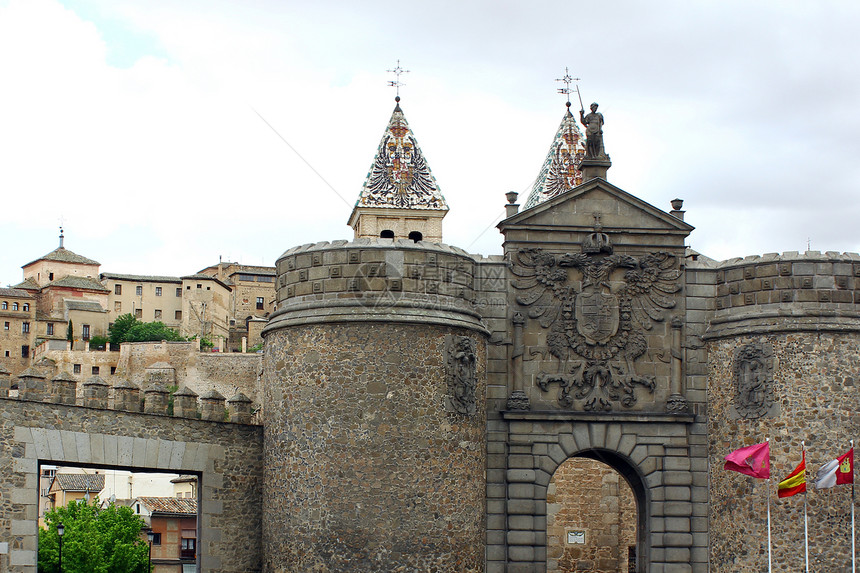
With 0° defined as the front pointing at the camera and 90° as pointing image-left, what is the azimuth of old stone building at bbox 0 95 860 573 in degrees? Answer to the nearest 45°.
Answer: approximately 0°
